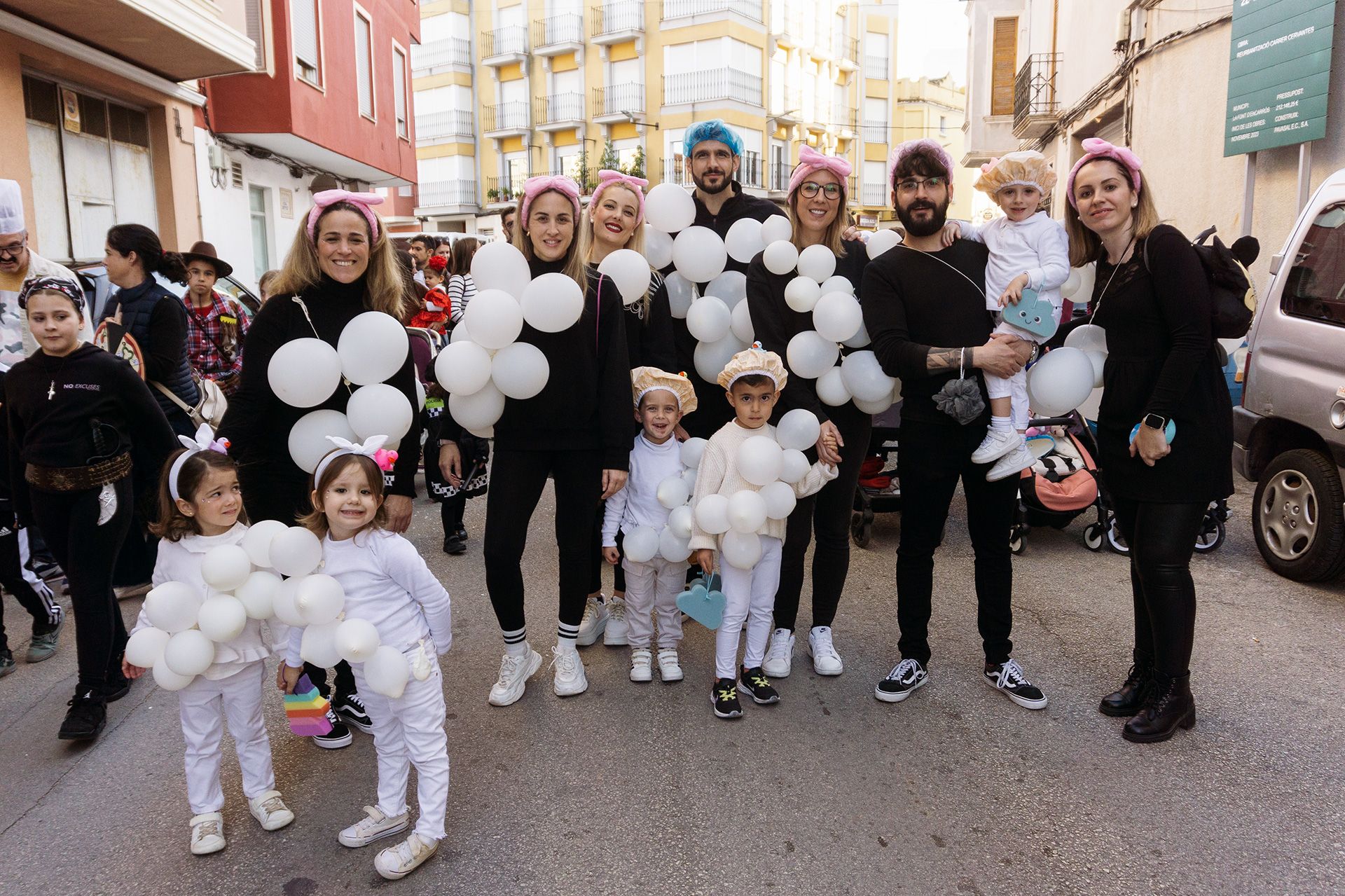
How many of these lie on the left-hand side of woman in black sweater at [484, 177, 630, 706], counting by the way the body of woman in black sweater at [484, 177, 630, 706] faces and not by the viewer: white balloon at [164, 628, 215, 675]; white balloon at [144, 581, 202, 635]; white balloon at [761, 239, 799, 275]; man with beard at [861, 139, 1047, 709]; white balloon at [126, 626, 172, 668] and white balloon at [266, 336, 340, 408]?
2

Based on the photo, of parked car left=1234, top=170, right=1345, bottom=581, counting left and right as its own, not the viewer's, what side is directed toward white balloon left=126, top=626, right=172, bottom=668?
right

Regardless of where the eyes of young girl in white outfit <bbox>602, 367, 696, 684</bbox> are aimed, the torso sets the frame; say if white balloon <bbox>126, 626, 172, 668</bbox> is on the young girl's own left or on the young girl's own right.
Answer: on the young girl's own right

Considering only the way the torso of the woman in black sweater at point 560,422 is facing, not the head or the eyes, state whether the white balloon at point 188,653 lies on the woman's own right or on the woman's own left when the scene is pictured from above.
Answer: on the woman's own right

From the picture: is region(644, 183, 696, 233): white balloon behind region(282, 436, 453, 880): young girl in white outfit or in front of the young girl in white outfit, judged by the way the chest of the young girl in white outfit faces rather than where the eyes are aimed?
behind

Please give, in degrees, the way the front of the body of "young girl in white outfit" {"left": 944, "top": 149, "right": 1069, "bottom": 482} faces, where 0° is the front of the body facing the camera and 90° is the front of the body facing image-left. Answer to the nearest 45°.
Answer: approximately 45°

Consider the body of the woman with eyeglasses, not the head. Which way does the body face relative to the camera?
toward the camera

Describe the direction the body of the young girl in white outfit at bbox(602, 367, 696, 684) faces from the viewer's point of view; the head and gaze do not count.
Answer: toward the camera

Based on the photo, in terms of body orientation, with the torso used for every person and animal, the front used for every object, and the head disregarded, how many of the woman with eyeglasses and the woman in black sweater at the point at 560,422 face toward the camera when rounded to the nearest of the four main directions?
2

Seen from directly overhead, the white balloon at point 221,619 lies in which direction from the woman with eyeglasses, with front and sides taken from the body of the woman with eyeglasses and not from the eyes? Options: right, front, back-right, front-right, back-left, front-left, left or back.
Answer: front-right

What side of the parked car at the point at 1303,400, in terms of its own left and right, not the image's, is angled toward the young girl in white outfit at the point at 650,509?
right

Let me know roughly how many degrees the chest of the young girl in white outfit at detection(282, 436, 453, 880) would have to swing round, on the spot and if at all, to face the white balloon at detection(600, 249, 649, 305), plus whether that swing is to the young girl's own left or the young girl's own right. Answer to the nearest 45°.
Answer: approximately 180°
